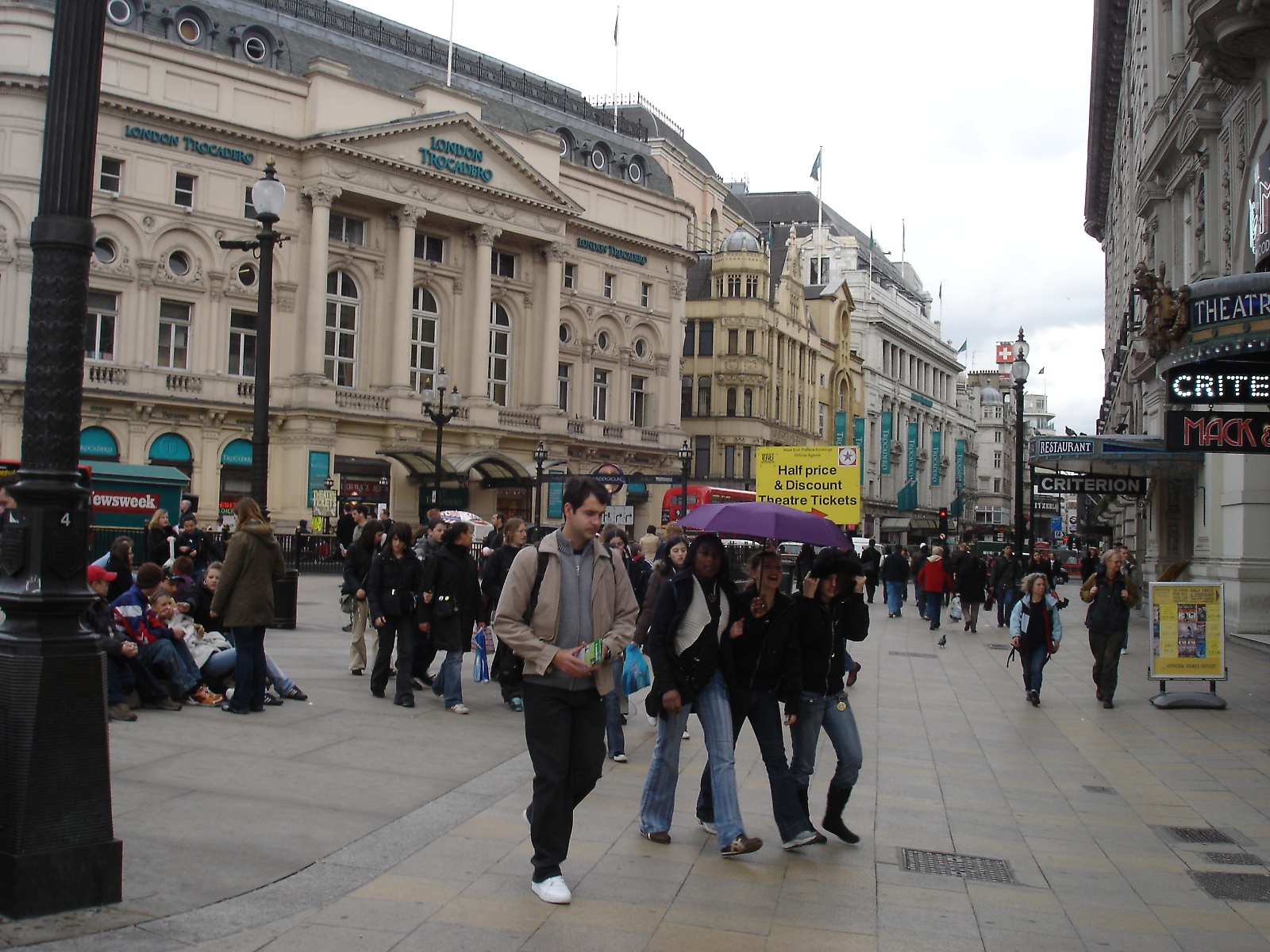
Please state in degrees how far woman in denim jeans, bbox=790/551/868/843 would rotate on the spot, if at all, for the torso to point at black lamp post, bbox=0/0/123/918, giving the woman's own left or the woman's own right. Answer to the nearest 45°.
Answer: approximately 45° to the woman's own right

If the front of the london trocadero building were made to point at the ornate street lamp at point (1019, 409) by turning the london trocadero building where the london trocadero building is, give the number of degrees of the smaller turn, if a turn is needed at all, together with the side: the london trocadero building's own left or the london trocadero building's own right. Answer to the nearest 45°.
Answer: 0° — it already faces it

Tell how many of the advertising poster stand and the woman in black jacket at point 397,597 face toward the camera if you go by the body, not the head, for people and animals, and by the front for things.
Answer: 2

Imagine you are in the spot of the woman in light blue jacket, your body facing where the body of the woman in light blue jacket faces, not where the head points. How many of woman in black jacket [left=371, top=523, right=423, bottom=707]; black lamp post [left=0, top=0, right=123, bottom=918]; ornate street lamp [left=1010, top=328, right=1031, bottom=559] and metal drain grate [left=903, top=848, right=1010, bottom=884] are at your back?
1

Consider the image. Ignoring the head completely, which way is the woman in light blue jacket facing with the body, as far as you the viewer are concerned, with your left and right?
facing the viewer

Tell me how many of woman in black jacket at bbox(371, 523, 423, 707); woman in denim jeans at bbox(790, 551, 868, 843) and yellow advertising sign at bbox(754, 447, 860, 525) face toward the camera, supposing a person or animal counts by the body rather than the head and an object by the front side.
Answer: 3

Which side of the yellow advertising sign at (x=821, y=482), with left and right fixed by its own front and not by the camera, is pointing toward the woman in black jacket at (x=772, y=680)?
front

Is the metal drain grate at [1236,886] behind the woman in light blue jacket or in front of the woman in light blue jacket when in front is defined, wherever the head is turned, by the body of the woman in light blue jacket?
in front

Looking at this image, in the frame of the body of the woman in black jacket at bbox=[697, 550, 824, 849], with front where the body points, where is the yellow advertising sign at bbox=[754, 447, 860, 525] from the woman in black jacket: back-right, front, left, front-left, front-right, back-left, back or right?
back-left

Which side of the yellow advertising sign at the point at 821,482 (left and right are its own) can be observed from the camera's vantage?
front

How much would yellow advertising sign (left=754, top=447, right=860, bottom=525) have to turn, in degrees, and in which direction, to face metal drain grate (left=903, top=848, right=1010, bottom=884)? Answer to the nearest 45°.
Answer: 0° — it already faces it

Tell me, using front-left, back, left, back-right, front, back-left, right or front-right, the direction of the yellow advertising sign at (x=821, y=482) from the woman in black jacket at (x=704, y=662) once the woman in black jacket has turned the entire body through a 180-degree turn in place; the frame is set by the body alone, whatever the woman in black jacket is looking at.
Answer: front-right

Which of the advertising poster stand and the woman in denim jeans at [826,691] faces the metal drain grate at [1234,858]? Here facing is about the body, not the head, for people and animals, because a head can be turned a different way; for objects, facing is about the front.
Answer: the advertising poster stand
